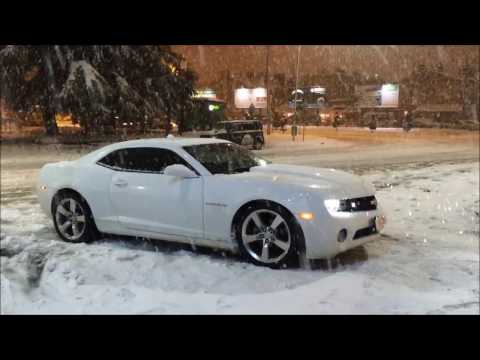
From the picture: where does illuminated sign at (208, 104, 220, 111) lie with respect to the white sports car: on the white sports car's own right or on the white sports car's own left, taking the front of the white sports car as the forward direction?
on the white sports car's own left

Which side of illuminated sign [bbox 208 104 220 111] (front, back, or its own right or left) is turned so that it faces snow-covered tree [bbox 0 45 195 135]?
right

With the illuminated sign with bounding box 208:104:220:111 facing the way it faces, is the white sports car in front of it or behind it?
in front

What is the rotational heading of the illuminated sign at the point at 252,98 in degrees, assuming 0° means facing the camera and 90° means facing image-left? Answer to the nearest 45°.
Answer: approximately 0°

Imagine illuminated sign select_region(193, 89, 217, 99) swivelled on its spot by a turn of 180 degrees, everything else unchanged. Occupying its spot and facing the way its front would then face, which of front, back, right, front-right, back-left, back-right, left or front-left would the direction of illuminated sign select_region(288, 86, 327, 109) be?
right

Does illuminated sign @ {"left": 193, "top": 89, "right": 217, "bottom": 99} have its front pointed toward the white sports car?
yes

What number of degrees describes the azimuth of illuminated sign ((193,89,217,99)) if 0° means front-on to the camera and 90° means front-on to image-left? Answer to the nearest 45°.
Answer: approximately 0°

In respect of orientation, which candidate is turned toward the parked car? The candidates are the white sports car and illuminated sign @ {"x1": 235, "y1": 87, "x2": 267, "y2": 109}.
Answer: the illuminated sign
